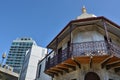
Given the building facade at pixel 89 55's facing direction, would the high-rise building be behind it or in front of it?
behind

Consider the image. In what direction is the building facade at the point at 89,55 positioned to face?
toward the camera

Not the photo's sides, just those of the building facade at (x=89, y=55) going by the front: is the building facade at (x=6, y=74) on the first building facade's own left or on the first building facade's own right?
on the first building facade's own right
